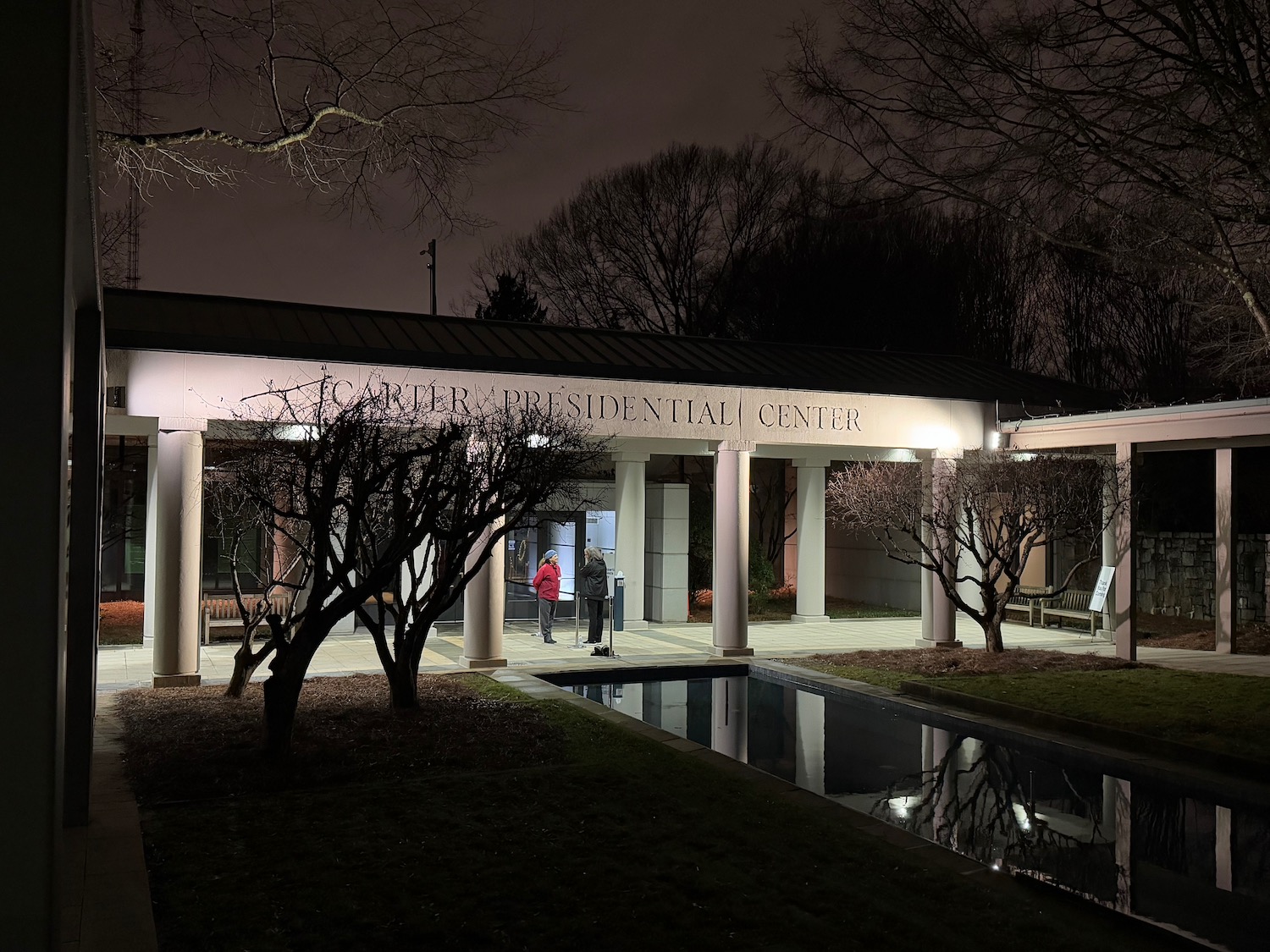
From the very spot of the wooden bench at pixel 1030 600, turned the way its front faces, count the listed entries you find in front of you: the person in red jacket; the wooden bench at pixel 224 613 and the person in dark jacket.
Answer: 3

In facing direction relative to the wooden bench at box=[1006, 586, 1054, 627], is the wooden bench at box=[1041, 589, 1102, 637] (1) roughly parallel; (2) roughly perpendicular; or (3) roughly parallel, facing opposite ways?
roughly parallel

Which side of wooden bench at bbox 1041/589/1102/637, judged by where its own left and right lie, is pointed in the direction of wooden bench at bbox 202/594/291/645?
front

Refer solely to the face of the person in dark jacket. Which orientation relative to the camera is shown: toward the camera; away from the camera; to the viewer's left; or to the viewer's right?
to the viewer's left

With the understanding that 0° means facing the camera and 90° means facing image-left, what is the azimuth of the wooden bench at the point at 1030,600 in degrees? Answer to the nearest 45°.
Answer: approximately 45°

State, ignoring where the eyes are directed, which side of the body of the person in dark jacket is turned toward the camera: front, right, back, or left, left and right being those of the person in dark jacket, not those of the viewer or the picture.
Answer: left

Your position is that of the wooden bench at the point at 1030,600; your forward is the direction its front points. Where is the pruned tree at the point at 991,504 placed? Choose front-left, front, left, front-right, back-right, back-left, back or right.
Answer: front-left

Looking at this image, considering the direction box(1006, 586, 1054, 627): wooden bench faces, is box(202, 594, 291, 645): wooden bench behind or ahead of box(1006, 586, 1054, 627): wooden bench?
ahead

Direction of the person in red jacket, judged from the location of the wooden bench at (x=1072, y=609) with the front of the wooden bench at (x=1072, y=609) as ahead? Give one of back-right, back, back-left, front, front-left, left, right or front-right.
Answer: front

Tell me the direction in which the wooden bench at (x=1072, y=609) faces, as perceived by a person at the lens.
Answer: facing the viewer and to the left of the viewer

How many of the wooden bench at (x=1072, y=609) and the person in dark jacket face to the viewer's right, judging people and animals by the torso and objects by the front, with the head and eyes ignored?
0

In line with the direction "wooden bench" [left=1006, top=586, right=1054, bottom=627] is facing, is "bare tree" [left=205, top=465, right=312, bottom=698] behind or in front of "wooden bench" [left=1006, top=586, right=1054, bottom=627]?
in front

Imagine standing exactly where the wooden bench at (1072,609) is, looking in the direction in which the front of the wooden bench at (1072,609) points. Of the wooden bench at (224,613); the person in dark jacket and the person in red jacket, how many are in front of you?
3
